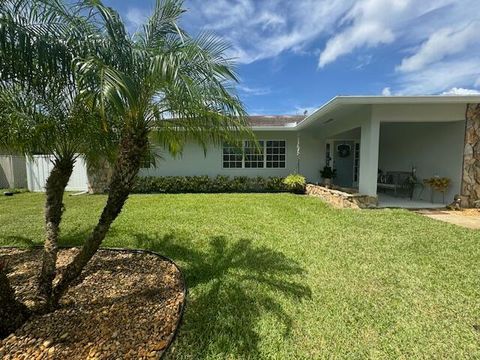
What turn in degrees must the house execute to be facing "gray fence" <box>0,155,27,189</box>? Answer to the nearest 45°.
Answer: approximately 90° to its right

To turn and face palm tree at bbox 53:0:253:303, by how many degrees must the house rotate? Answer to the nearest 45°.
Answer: approximately 45° to its right

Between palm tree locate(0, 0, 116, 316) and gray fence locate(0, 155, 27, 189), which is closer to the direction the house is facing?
the palm tree

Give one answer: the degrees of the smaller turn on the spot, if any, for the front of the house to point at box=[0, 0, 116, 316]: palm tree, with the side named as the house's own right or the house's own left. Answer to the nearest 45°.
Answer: approximately 45° to the house's own right

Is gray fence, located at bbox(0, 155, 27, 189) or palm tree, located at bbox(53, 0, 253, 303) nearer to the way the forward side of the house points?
the palm tree

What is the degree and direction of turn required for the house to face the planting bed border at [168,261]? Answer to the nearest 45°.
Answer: approximately 45° to its right

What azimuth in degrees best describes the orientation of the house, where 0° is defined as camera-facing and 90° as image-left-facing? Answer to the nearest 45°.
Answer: approximately 0°
